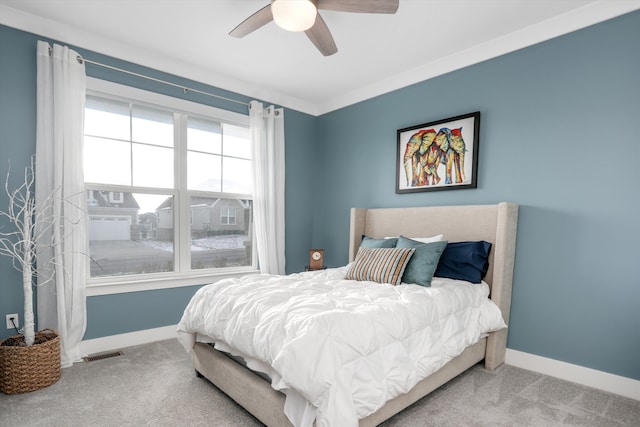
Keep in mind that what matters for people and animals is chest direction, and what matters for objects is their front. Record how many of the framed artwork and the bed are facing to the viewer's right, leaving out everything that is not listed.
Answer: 0

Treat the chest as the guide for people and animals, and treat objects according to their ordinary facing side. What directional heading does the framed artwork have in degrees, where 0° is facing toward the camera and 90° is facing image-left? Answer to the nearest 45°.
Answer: approximately 45°

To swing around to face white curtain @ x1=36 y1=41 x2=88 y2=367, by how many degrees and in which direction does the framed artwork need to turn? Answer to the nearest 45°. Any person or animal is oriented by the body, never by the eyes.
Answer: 0° — it already faces it

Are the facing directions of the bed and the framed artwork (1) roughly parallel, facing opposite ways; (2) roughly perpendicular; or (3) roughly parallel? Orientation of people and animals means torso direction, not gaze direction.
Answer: roughly parallel

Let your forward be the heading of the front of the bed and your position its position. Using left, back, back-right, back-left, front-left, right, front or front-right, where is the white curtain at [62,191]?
front-right

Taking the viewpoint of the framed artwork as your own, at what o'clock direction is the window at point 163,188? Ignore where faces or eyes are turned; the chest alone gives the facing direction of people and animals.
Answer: The window is roughly at 1 o'clock from the framed artwork.

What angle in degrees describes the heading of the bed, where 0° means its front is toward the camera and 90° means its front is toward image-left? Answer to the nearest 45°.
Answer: approximately 45°
